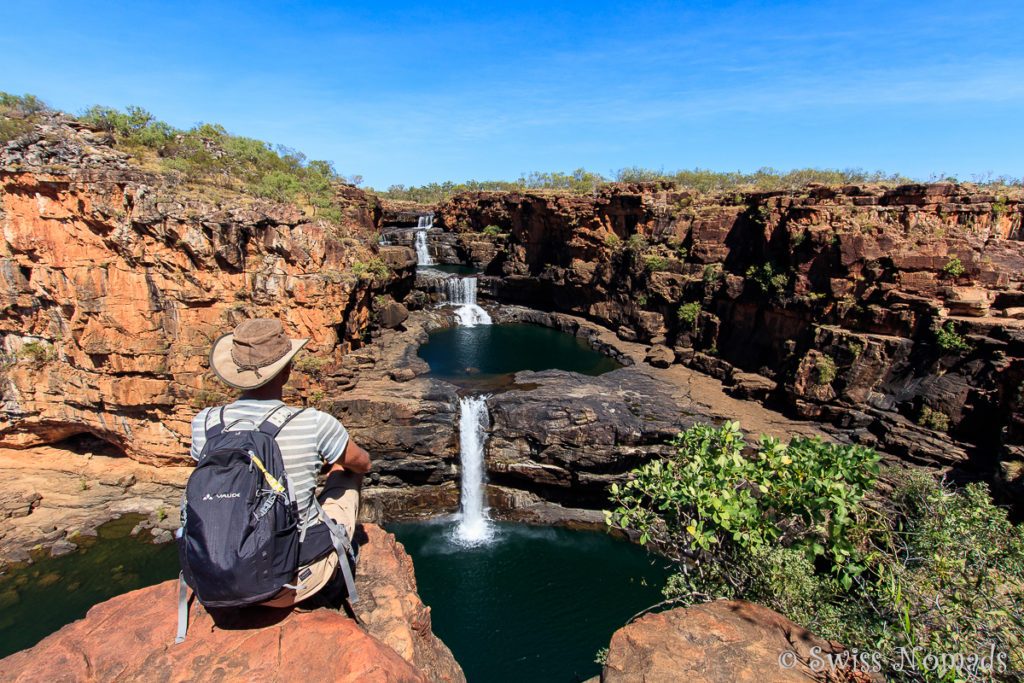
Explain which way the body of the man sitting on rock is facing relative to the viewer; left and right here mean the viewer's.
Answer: facing away from the viewer and to the right of the viewer

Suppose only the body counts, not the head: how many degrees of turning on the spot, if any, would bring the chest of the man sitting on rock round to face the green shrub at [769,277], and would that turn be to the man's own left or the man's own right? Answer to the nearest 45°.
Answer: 0° — they already face it

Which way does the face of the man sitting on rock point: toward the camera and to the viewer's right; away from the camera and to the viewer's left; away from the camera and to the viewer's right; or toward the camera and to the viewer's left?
away from the camera and to the viewer's right

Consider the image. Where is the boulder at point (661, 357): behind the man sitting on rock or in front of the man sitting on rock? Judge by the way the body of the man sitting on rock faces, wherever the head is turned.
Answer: in front

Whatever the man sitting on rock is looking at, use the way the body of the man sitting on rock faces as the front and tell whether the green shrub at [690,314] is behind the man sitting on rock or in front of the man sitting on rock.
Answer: in front

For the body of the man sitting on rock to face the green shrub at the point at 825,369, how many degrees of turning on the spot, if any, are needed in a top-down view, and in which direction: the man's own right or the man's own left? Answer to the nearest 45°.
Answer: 0° — they already face it

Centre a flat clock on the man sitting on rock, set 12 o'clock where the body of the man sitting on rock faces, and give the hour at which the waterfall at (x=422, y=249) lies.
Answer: The waterfall is roughly at 11 o'clock from the man sitting on rock.

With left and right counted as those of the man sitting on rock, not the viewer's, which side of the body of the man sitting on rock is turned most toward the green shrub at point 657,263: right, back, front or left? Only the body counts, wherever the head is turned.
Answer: front

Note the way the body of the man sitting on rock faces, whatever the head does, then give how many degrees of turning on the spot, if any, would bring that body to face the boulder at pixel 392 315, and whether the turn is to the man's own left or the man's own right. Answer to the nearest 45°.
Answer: approximately 45° to the man's own left
